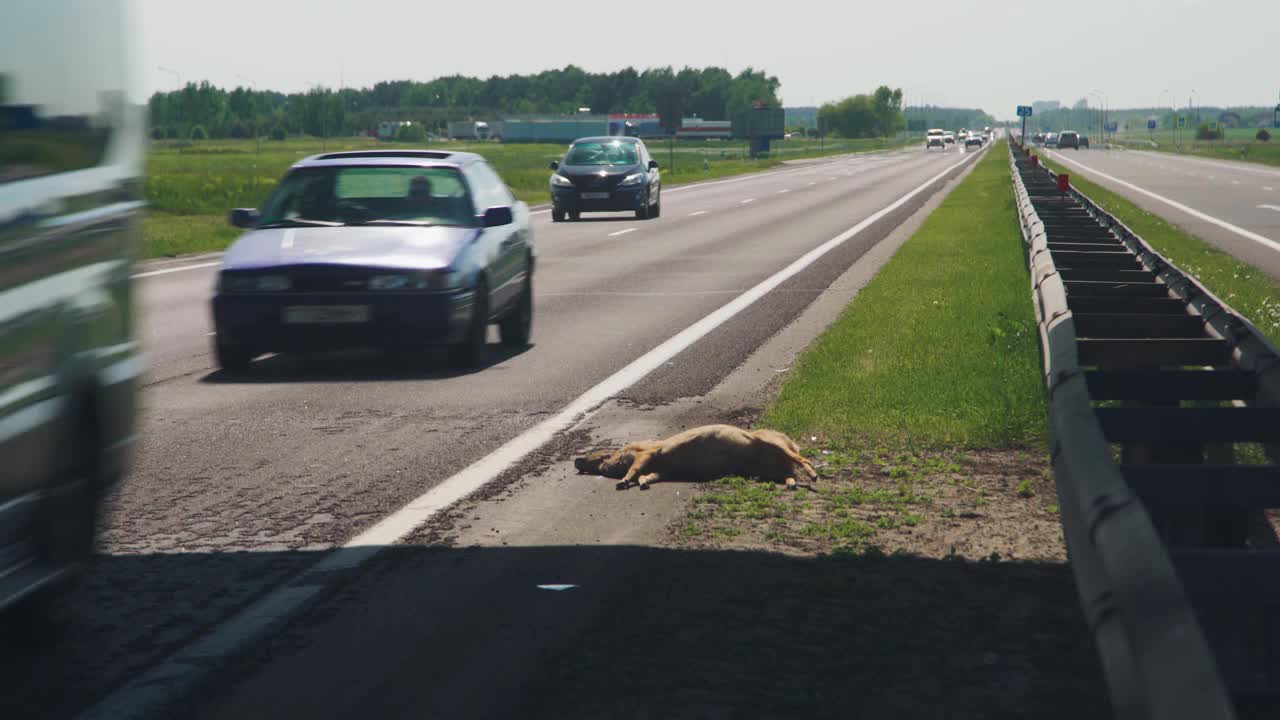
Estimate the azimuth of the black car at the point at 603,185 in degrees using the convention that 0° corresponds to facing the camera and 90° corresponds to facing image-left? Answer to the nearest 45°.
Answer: approximately 0°

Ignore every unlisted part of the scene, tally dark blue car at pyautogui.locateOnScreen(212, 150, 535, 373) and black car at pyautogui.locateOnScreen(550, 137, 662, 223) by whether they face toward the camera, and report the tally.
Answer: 2

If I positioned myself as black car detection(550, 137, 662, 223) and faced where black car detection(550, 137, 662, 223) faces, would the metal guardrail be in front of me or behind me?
in front

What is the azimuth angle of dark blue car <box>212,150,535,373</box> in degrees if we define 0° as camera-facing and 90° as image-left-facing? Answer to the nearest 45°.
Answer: approximately 0°

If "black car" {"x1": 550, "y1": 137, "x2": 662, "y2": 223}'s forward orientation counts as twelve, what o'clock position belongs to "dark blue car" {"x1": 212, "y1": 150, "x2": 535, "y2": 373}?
"dark blue car" {"x1": 212, "y1": 150, "x2": 535, "y2": 373} is roughly at 12 o'clock from "black car" {"x1": 550, "y1": 137, "x2": 662, "y2": 223}.

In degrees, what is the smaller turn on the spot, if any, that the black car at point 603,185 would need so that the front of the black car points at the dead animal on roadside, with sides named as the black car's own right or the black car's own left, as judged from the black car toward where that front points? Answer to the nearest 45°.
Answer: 0° — it already faces it

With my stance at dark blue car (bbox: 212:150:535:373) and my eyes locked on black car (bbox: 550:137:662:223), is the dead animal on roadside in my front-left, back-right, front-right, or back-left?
back-right

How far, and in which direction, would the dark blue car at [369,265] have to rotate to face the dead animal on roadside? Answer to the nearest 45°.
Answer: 0° — it already faces it

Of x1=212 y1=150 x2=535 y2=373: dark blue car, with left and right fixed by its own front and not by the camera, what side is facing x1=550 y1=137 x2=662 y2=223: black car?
back
